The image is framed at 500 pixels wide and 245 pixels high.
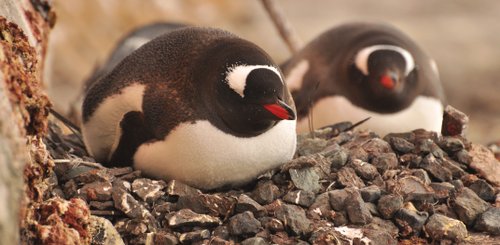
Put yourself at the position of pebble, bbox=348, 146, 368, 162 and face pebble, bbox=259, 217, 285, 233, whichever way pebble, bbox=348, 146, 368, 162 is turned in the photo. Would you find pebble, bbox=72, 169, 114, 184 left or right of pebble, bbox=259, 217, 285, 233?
right

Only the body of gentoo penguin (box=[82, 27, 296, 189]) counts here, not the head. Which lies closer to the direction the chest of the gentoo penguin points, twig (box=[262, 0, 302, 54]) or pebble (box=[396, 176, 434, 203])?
the pebble

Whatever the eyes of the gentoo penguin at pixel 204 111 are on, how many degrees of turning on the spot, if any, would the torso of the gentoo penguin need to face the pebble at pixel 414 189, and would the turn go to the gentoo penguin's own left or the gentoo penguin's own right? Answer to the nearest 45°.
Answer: approximately 45° to the gentoo penguin's own left

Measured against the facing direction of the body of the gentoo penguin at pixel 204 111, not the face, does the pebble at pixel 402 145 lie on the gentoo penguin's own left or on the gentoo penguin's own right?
on the gentoo penguin's own left

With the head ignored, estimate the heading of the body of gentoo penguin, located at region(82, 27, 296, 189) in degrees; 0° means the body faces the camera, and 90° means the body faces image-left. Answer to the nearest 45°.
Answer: approximately 315°

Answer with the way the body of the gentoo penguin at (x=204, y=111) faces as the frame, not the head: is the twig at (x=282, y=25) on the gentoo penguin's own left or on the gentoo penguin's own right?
on the gentoo penguin's own left
